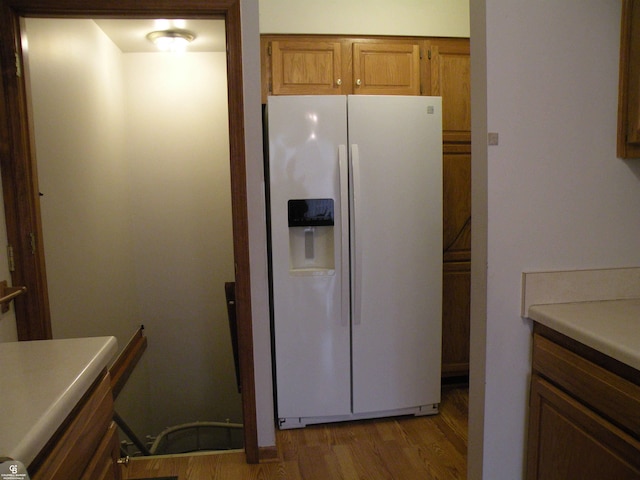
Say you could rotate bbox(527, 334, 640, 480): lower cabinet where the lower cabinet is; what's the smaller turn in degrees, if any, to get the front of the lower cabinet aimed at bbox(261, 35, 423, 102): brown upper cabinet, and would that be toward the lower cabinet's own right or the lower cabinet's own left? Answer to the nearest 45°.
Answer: approximately 90° to the lower cabinet's own right

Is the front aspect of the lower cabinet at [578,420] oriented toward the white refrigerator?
no

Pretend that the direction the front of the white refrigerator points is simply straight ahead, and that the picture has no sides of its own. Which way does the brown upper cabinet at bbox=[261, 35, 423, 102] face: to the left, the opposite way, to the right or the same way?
the same way

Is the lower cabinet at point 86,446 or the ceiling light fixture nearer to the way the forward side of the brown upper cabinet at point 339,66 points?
the lower cabinet

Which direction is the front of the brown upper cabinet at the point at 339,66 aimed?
toward the camera

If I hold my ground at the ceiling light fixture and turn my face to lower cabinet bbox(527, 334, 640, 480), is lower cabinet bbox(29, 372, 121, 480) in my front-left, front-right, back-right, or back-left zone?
front-right

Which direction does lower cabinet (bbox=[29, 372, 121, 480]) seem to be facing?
to the viewer's right

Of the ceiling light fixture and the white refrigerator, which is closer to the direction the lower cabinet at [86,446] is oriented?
the white refrigerator

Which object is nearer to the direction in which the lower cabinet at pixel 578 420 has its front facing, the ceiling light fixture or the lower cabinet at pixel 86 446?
the lower cabinet

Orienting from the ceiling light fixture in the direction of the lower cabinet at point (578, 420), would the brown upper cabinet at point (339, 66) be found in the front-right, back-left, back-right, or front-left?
front-left

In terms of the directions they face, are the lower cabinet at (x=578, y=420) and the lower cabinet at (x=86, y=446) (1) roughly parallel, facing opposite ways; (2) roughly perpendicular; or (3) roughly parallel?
roughly parallel, facing opposite ways

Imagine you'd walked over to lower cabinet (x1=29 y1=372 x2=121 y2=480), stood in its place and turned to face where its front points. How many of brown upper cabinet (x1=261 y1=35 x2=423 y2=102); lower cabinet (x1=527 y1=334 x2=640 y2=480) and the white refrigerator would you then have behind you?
0

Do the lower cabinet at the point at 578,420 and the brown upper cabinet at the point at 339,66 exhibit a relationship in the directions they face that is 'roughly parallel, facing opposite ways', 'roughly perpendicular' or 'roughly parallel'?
roughly perpendicular

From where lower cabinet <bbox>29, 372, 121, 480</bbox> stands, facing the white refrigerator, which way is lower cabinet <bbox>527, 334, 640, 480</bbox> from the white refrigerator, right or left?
right

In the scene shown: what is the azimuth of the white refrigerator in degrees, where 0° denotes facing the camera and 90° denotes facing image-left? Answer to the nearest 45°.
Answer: approximately 0°
